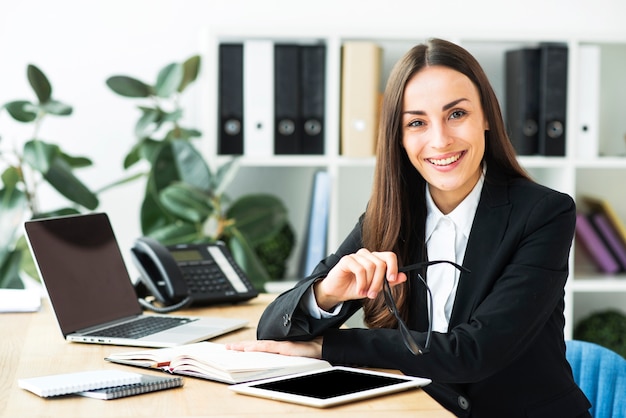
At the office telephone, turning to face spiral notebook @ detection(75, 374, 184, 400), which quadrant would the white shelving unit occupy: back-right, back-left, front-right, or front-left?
back-left

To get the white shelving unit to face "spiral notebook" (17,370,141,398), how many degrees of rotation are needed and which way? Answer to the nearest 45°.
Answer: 0° — it already faces it

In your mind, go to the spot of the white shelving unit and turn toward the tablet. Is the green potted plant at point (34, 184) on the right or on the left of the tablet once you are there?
right

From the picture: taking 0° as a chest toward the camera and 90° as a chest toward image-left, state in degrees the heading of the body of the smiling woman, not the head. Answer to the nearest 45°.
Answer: approximately 45°

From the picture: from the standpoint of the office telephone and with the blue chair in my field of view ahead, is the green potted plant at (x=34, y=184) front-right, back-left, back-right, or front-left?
back-left

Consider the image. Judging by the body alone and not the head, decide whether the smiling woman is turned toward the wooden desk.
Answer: yes

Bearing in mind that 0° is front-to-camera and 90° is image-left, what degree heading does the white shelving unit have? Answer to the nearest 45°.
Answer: approximately 0°

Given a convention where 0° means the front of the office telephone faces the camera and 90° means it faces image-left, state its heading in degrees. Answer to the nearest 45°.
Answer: approximately 315°

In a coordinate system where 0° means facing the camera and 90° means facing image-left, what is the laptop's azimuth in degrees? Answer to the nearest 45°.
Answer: approximately 315°

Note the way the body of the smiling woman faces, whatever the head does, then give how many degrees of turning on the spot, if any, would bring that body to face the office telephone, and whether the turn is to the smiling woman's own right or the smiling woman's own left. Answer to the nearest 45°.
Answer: approximately 90° to the smiling woman's own right
